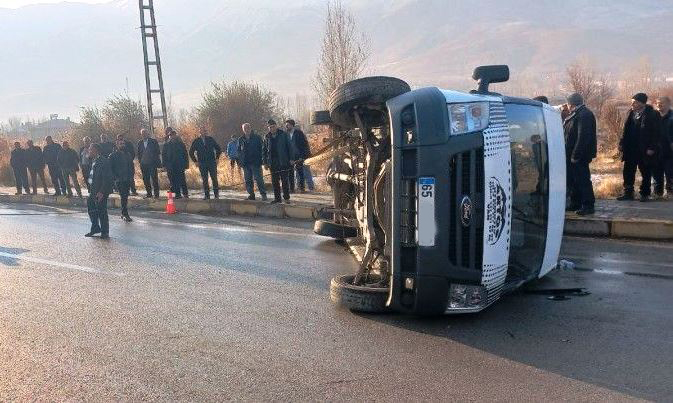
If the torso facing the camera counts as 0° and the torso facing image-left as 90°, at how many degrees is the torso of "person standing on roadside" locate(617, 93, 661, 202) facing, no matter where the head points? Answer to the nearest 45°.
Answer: approximately 45°

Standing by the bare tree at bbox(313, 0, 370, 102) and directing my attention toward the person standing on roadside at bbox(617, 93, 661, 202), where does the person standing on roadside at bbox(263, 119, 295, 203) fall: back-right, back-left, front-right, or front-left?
front-right

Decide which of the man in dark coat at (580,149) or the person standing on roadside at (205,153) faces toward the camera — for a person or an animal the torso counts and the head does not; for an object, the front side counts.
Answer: the person standing on roadside

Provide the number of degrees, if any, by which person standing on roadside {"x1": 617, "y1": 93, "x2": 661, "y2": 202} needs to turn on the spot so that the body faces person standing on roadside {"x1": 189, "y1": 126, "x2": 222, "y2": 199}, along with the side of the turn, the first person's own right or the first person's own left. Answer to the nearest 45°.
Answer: approximately 45° to the first person's own right

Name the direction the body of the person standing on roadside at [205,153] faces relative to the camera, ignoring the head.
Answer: toward the camera

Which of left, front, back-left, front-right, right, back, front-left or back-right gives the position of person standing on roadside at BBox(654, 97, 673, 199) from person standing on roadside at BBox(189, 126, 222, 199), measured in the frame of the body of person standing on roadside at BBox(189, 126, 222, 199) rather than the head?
front-left

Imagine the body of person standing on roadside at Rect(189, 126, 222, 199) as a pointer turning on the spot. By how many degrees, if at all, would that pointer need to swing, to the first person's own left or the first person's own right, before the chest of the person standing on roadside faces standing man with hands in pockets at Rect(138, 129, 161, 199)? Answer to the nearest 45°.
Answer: approximately 135° to the first person's own right

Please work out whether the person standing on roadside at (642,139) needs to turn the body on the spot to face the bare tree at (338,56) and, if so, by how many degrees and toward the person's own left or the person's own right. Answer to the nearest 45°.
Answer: approximately 90° to the person's own right

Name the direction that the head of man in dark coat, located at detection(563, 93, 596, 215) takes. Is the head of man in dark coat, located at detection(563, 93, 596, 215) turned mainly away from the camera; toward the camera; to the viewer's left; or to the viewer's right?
to the viewer's left

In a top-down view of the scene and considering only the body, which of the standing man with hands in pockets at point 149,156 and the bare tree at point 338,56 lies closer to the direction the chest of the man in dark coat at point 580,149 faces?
the standing man with hands in pockets

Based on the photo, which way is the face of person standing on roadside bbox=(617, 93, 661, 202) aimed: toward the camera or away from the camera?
toward the camera

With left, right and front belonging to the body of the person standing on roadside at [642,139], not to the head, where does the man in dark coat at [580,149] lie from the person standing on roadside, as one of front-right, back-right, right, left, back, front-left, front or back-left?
front
